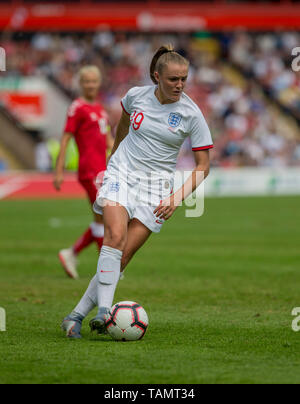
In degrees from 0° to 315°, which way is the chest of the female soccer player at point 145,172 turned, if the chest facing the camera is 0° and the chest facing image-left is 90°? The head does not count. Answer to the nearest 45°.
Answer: approximately 0°

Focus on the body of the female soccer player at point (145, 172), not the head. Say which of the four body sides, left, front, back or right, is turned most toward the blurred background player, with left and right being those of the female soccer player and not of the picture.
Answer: back

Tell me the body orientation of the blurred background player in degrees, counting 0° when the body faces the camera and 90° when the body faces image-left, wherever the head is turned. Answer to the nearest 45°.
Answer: approximately 315°
